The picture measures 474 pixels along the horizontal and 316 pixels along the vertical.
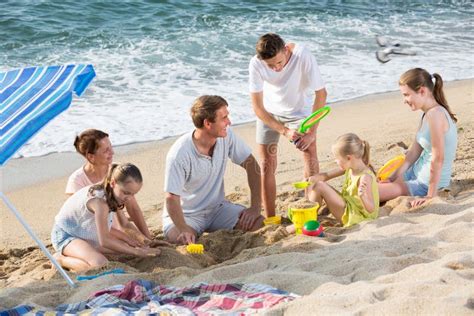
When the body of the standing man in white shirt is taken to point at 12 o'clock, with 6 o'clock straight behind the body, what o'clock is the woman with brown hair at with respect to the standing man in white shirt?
The woman with brown hair is roughly at 2 o'clock from the standing man in white shirt.

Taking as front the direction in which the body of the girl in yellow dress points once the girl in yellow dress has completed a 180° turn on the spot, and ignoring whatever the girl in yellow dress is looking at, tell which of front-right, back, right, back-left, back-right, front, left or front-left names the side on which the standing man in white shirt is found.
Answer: back-left

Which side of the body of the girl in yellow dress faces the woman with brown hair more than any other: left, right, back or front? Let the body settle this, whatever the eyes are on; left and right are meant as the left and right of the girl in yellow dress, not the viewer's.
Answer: front

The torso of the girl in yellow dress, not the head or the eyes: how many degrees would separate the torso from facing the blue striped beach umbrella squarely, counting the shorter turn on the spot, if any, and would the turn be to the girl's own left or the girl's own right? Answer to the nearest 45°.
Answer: approximately 45° to the girl's own left

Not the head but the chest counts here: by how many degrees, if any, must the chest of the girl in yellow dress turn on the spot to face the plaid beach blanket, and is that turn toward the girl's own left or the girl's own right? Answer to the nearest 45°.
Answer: approximately 45° to the girl's own left

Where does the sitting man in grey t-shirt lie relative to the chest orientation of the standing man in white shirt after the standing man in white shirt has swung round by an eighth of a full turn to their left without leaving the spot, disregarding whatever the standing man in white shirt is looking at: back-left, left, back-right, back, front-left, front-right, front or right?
right

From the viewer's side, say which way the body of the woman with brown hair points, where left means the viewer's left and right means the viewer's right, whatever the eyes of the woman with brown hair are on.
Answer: facing the viewer and to the right of the viewer

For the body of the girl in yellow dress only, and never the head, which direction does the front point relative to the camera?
to the viewer's left

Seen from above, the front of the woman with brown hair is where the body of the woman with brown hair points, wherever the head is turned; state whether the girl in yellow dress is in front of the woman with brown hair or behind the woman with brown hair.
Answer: in front

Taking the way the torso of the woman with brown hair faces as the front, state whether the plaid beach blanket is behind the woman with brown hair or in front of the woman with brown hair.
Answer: in front

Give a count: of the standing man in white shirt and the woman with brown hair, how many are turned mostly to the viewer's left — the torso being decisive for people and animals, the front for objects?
0

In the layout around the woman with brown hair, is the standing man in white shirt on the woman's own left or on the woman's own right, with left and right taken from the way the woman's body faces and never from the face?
on the woman's own left
